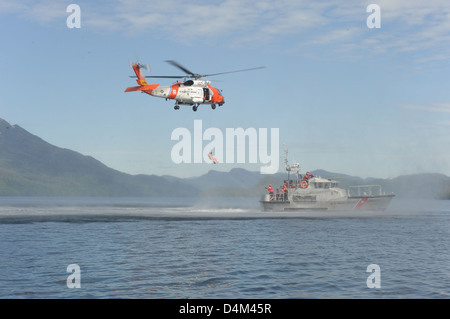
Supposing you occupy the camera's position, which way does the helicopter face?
facing the viewer and to the right of the viewer
